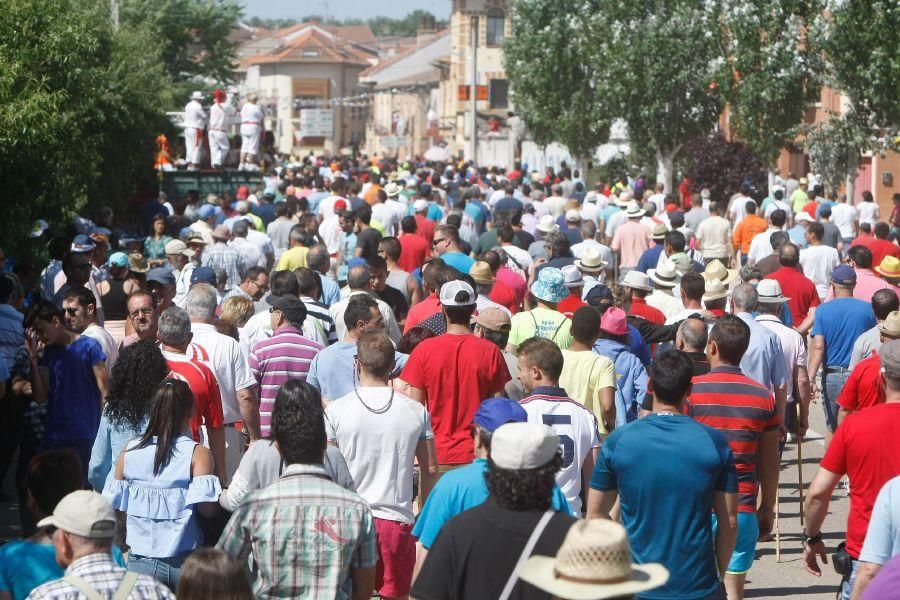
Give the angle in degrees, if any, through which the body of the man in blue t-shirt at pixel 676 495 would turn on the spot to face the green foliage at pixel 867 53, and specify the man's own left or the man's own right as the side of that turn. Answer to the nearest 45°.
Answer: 0° — they already face it

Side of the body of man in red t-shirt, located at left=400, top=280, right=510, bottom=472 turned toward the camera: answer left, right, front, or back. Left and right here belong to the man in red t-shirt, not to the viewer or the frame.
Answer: back

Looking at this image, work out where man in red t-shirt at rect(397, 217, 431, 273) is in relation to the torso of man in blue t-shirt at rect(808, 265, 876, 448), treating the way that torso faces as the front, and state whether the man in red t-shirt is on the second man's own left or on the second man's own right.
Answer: on the second man's own left

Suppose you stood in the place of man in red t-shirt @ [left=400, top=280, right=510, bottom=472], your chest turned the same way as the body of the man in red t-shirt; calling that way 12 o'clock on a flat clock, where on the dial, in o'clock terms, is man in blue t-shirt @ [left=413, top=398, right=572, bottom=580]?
The man in blue t-shirt is roughly at 6 o'clock from the man in red t-shirt.

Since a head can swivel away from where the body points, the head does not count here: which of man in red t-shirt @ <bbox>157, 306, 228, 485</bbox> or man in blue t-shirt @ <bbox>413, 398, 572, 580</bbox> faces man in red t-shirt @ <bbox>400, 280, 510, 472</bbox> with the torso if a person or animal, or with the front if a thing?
the man in blue t-shirt

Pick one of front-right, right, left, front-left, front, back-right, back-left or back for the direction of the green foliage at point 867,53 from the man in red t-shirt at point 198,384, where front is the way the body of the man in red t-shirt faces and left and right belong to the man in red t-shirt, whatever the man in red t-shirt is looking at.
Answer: front-right

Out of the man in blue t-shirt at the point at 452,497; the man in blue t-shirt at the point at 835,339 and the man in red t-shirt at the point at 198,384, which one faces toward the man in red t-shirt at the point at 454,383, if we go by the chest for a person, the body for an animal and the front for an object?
the man in blue t-shirt at the point at 452,497

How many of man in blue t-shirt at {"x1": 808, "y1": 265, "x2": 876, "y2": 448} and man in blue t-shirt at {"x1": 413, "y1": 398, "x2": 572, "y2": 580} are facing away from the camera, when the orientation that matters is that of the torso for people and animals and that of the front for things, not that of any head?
2

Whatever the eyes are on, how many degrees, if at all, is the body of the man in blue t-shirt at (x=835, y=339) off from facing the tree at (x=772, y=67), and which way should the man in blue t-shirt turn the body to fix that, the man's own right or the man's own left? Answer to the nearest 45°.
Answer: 0° — they already face it

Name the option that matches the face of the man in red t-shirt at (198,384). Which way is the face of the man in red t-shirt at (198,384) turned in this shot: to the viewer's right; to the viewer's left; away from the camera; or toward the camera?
away from the camera

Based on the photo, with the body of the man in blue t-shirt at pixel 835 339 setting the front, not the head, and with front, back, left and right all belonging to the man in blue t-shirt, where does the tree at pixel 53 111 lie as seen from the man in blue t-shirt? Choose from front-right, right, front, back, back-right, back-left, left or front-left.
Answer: left

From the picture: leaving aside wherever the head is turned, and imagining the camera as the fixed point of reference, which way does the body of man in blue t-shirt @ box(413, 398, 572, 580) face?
away from the camera

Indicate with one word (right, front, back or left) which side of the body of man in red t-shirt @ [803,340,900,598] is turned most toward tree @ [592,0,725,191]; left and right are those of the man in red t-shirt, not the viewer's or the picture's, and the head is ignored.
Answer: front

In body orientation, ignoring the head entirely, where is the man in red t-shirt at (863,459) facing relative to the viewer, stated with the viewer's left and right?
facing away from the viewer

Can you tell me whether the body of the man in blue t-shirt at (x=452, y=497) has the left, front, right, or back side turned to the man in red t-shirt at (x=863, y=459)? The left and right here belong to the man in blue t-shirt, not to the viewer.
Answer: right

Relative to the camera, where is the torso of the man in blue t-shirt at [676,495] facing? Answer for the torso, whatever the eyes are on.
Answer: away from the camera

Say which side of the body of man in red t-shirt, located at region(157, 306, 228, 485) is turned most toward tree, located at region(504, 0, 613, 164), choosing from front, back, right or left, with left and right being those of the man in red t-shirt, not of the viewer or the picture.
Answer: front

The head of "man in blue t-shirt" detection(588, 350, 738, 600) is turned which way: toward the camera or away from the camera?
away from the camera

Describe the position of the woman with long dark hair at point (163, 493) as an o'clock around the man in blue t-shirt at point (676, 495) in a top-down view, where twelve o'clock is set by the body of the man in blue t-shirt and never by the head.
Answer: The woman with long dark hair is roughly at 9 o'clock from the man in blue t-shirt.

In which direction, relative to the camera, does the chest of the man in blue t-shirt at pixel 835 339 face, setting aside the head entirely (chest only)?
away from the camera

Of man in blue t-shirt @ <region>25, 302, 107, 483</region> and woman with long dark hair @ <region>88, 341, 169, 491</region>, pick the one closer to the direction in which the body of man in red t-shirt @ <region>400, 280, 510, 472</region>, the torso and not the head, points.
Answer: the man in blue t-shirt

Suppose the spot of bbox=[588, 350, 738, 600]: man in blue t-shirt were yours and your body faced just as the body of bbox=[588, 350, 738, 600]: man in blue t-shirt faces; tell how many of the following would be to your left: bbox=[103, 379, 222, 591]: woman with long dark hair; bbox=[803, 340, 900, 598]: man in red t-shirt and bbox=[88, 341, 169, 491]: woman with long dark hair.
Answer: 2
